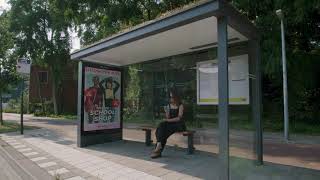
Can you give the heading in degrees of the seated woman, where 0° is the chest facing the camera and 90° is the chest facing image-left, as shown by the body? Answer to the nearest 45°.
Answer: approximately 45°

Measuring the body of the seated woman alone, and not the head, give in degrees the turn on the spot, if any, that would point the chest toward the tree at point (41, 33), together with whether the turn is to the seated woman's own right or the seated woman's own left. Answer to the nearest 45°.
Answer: approximately 90° to the seated woman's own right

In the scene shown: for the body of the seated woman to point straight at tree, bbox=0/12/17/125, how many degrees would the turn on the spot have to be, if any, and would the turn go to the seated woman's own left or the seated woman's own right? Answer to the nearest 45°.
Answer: approximately 90° to the seated woman's own right

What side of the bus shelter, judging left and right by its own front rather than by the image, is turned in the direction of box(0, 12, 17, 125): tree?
right

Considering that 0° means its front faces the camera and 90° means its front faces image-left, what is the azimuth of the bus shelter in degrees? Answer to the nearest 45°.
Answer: approximately 45°

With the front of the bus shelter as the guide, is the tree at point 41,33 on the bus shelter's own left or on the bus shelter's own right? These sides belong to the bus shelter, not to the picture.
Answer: on the bus shelter's own right
